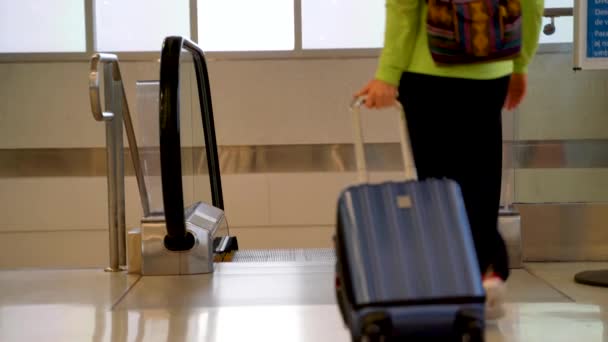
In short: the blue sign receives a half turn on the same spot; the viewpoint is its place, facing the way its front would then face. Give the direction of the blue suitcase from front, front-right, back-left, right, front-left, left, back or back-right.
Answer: back

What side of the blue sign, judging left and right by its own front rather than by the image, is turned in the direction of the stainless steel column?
right

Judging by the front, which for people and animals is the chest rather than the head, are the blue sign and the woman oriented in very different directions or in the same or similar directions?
very different directions

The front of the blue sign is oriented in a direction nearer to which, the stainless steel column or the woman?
the woman

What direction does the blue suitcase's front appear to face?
toward the camera

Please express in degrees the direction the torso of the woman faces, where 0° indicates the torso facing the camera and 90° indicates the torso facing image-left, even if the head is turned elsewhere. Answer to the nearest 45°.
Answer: approximately 180°

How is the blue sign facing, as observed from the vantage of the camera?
facing the viewer

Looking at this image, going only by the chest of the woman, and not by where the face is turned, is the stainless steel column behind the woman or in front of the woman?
in front

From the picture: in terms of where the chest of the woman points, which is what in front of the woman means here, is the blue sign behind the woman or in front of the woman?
in front
